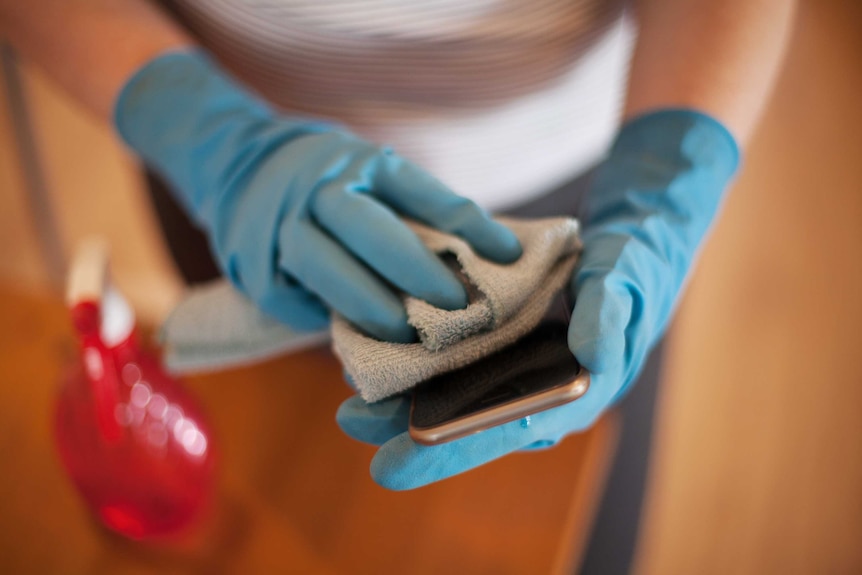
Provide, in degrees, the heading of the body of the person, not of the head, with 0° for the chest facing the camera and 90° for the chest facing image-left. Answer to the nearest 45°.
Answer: approximately 0°
